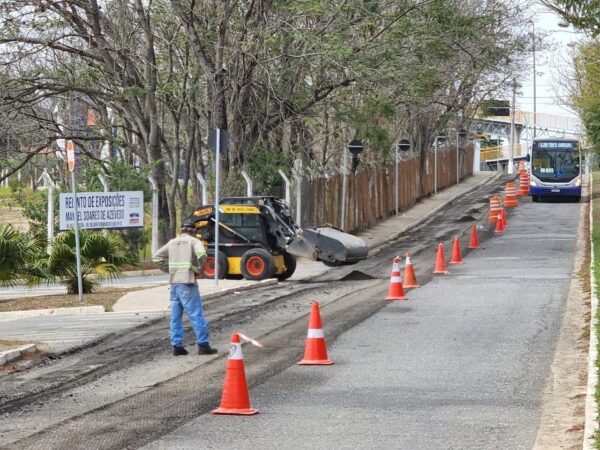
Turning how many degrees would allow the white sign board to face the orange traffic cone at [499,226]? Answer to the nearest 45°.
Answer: approximately 135° to its left

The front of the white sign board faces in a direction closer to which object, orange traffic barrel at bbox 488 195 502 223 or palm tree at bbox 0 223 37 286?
the palm tree

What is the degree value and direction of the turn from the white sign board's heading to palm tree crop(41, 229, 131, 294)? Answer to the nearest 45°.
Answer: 0° — it already faces it

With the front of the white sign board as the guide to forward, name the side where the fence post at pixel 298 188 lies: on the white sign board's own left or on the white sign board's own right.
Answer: on the white sign board's own left

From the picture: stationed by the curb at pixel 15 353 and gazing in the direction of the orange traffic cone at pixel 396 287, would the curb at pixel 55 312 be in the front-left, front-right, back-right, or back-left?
front-left

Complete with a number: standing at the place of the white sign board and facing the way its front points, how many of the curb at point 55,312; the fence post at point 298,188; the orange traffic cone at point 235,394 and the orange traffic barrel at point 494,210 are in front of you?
2

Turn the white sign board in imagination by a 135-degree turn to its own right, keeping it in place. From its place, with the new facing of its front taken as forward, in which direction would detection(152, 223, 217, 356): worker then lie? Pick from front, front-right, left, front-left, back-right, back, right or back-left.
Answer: back-left

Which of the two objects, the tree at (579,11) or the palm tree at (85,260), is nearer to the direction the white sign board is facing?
the palm tree

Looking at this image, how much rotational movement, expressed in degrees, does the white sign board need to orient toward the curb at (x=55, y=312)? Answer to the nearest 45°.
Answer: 0° — it already faces it

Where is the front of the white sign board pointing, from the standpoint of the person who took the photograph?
facing the viewer

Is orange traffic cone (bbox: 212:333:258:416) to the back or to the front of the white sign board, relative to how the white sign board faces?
to the front

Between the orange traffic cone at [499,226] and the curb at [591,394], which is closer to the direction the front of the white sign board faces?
the curb

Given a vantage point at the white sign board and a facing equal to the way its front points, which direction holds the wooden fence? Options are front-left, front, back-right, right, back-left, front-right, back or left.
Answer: back-left

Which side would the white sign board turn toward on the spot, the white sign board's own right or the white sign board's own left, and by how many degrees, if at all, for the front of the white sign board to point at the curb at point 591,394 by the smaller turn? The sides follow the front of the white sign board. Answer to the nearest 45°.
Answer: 0° — it already faces it

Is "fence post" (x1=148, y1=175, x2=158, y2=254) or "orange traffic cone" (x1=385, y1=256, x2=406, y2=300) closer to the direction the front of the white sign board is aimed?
the orange traffic cone

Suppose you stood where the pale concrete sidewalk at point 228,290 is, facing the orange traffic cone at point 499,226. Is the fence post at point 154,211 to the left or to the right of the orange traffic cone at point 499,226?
left
